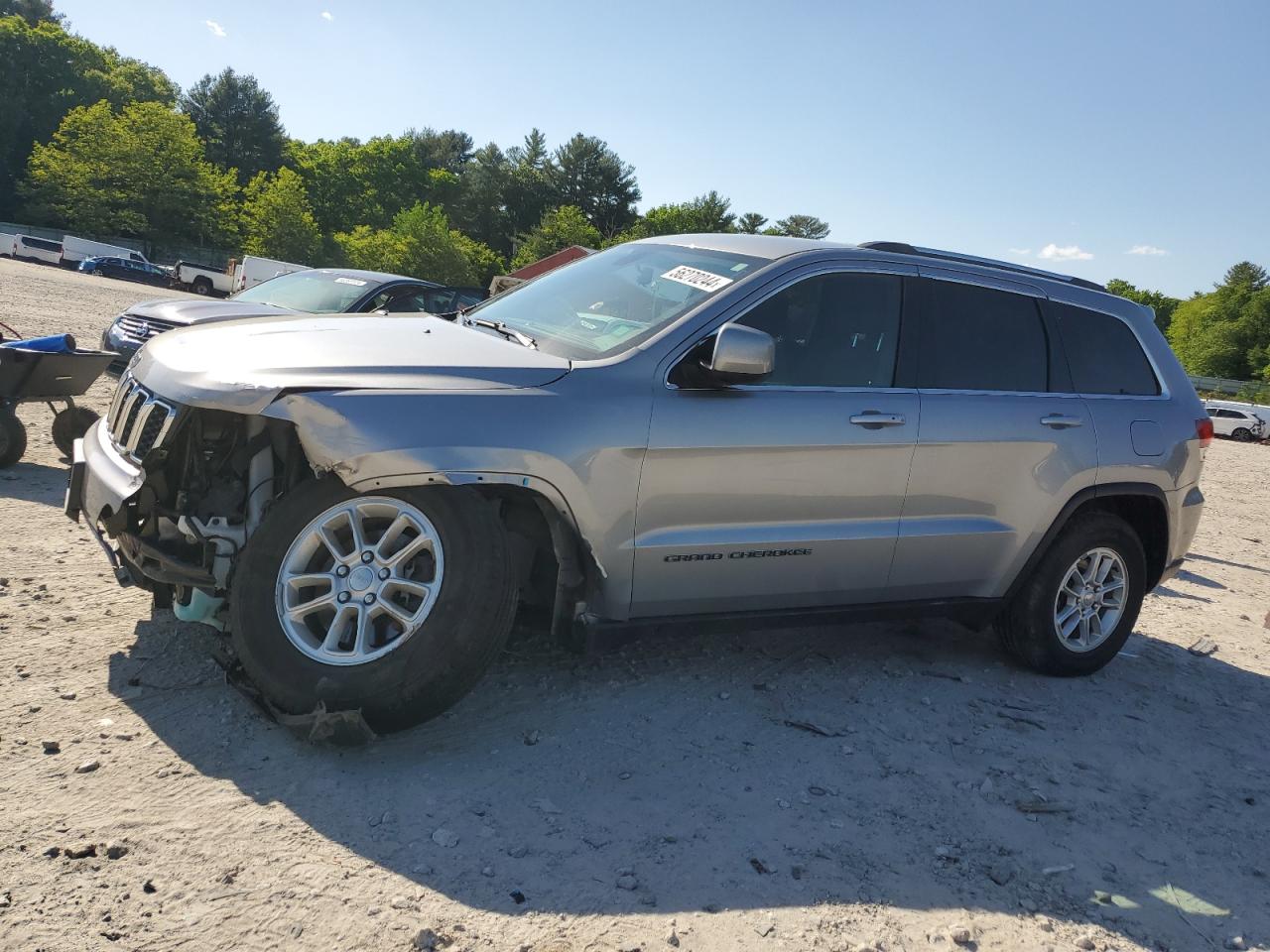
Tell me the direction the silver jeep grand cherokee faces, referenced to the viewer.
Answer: facing the viewer and to the left of the viewer

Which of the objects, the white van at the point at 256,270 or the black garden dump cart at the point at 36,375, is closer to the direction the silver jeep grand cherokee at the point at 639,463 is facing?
the black garden dump cart

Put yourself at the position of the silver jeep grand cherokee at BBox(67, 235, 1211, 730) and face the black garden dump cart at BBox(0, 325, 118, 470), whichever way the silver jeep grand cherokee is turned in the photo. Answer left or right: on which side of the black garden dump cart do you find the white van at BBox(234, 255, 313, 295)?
right

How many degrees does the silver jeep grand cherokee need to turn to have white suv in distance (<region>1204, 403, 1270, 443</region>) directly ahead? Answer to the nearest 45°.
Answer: approximately 180°

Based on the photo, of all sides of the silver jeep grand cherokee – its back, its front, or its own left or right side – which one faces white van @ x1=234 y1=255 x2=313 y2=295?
right
